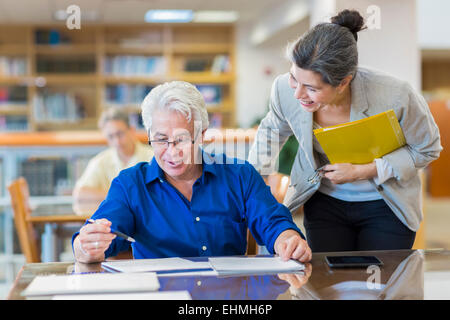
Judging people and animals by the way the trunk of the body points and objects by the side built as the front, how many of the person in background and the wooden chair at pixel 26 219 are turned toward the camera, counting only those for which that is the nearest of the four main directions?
1

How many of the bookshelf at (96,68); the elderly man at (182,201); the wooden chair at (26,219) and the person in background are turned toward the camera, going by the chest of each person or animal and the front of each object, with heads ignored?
3

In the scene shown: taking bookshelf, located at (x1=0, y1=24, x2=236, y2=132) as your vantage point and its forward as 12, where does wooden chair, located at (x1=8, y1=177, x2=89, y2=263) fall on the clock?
The wooden chair is roughly at 12 o'clock from the bookshelf.

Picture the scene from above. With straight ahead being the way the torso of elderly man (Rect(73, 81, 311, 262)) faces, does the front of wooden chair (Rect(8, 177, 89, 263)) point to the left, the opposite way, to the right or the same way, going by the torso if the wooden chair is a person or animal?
to the left

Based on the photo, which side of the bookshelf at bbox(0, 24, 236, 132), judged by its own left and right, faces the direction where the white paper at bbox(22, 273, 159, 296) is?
front

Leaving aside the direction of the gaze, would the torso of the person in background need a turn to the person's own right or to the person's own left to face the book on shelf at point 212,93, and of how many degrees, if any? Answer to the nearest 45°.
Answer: approximately 180°

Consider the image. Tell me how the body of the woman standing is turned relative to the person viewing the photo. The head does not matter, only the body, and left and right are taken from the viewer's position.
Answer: facing the viewer and to the left of the viewer

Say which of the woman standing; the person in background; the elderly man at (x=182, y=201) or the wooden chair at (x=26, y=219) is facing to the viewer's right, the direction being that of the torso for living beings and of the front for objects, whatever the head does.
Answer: the wooden chair

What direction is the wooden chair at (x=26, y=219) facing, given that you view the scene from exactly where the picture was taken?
facing to the right of the viewer
